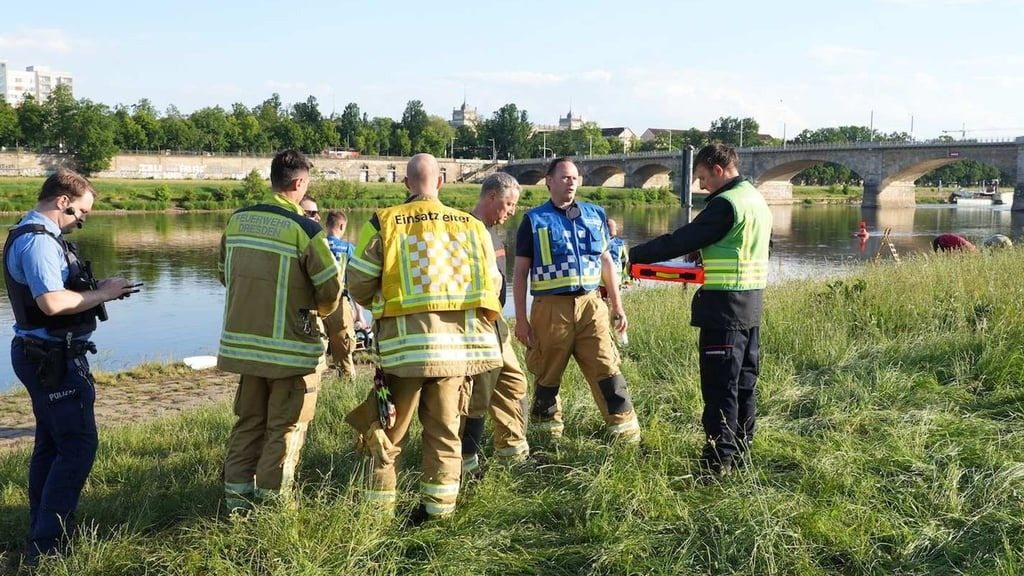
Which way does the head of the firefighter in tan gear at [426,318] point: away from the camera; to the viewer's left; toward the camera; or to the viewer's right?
away from the camera

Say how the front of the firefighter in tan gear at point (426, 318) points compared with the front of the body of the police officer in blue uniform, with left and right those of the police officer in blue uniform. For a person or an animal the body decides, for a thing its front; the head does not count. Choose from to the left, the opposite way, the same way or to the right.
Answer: to the left

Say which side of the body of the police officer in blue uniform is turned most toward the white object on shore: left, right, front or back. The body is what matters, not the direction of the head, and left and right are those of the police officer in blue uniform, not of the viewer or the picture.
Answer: left

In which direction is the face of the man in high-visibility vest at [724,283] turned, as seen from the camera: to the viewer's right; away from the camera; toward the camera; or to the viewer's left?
to the viewer's left

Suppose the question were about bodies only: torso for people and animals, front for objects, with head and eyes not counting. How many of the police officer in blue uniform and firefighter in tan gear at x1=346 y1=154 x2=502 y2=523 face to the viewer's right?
1

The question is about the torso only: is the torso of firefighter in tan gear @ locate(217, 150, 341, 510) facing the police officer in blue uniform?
no

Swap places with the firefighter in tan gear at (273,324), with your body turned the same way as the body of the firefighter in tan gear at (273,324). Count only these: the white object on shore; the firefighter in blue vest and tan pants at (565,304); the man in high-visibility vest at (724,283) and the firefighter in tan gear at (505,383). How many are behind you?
0

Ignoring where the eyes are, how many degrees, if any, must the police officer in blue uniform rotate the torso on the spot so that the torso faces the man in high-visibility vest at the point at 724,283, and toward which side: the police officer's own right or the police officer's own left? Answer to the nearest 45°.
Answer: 0° — they already face them

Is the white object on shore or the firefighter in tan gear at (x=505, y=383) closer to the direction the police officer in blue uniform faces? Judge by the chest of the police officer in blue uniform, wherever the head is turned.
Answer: the firefighter in tan gear

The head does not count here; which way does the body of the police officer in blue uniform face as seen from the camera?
to the viewer's right

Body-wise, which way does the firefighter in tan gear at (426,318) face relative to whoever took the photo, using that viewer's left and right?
facing away from the viewer

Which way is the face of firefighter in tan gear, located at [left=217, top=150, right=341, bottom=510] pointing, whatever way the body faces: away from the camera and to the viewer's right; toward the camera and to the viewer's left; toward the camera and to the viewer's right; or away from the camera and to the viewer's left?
away from the camera and to the viewer's right

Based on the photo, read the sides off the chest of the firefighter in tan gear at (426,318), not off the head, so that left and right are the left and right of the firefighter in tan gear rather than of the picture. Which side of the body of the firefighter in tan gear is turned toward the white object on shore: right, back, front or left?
front
